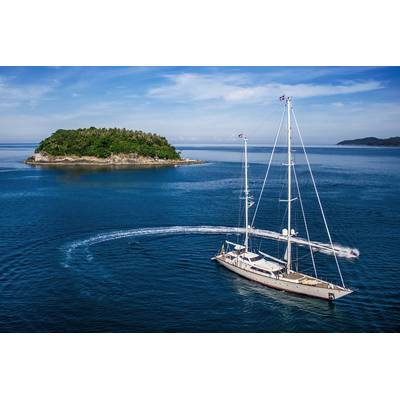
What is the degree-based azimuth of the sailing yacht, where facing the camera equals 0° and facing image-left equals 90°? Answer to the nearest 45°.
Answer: approximately 315°
